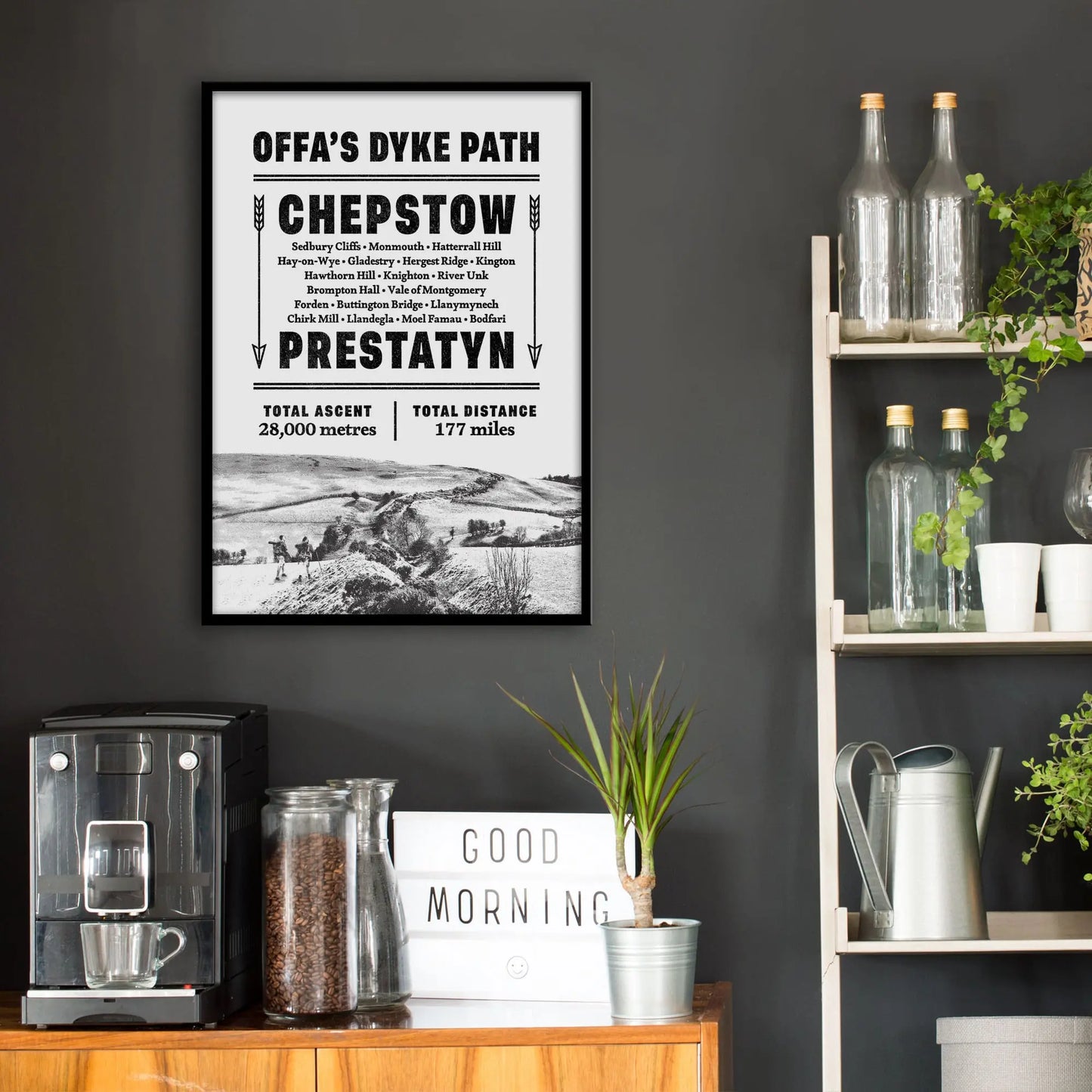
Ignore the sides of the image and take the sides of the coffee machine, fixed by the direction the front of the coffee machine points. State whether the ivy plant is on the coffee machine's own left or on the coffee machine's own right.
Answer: on the coffee machine's own left

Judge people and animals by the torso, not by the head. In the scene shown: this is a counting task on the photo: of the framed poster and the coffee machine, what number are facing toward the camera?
2

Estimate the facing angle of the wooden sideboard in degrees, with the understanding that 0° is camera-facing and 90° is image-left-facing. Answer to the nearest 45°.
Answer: approximately 0°

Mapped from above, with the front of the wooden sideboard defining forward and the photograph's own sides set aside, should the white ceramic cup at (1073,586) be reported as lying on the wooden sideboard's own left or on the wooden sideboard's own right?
on the wooden sideboard's own left
